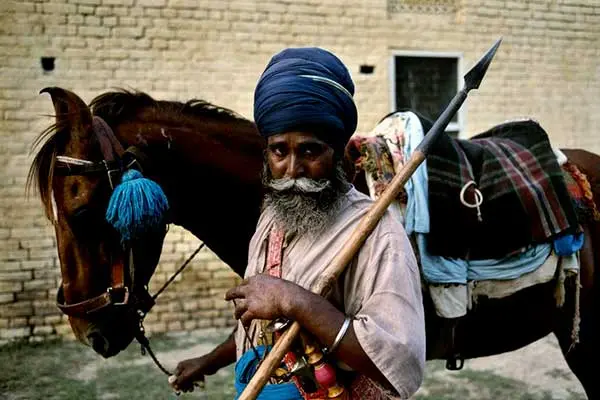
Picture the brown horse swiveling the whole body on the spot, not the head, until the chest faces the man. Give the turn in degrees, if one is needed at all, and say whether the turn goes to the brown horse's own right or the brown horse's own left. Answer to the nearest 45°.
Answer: approximately 135° to the brown horse's own left

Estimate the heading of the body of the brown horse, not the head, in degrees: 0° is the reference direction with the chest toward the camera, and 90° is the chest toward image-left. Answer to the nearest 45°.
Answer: approximately 90°

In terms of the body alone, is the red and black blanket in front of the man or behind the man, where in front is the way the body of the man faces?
behind

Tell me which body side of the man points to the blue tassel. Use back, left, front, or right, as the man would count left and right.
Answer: right

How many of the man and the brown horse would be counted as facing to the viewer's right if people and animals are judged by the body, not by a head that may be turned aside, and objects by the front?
0
